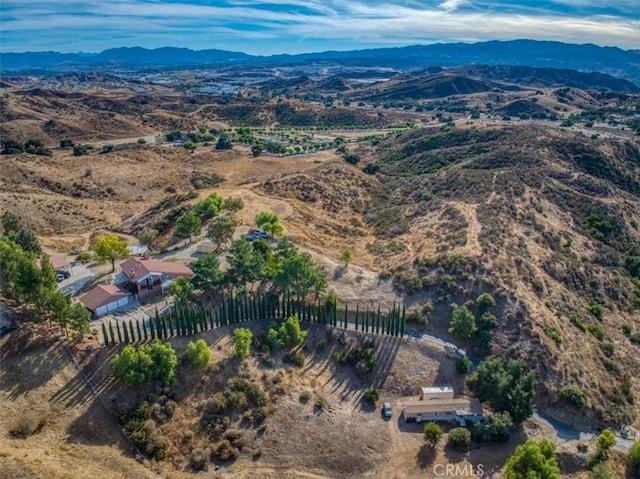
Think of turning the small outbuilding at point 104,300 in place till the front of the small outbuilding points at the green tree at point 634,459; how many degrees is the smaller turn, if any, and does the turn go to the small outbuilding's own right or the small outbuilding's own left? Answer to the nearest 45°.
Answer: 0° — it already faces it

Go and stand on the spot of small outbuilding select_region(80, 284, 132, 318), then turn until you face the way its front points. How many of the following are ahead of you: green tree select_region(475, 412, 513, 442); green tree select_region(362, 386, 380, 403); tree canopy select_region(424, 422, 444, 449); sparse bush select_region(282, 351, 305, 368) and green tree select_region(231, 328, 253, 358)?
5

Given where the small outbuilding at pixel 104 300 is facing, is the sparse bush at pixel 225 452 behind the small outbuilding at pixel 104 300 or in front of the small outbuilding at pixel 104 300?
in front

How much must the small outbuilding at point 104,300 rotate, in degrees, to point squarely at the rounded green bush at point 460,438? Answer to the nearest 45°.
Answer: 0° — it already faces it

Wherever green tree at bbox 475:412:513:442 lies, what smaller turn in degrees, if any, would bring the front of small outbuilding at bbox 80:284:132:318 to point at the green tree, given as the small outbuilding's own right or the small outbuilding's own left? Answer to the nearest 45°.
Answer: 0° — it already faces it

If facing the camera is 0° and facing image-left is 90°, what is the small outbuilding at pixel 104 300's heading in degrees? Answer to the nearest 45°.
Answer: approximately 315°

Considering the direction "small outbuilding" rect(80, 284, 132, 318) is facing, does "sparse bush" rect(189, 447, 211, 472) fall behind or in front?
in front
